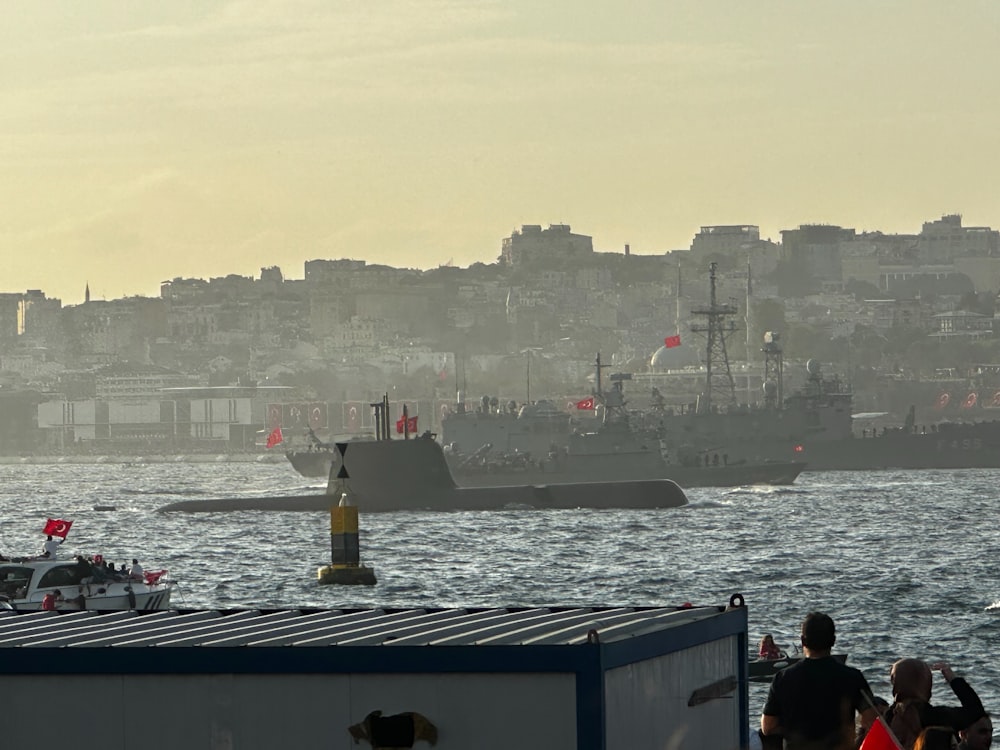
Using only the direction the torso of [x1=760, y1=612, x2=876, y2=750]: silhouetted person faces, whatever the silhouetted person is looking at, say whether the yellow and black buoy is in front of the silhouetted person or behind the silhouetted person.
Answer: in front

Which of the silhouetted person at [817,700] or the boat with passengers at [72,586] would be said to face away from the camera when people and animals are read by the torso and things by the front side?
the silhouetted person

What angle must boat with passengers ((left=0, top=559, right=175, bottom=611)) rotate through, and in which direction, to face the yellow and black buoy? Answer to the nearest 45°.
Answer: approximately 45° to its left

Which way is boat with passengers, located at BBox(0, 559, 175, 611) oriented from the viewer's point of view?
to the viewer's right

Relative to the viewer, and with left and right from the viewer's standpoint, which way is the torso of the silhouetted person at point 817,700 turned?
facing away from the viewer

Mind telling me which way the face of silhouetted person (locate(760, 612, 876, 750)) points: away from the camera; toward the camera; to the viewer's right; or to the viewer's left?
away from the camera

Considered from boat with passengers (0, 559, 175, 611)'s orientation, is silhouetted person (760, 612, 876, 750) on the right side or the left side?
on its right

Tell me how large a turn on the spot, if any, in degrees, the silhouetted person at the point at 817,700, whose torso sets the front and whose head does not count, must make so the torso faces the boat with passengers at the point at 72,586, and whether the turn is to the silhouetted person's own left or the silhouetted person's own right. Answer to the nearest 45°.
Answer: approximately 45° to the silhouetted person's own left
